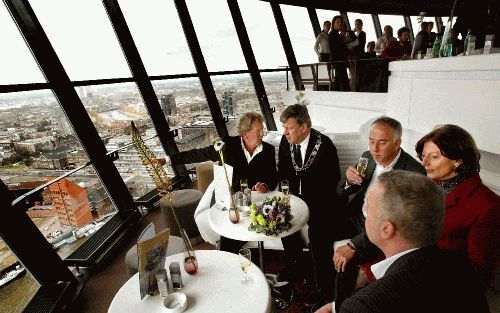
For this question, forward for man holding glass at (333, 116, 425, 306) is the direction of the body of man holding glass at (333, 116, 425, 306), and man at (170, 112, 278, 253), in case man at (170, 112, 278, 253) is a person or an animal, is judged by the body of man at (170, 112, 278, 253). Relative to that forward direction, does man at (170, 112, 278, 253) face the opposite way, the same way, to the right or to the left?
to the left

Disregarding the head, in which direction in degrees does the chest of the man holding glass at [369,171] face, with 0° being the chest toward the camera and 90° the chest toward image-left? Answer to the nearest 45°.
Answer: approximately 45°

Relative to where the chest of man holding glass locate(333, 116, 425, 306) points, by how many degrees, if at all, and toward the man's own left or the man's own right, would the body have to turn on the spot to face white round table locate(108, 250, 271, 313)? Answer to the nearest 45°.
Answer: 0° — they already face it

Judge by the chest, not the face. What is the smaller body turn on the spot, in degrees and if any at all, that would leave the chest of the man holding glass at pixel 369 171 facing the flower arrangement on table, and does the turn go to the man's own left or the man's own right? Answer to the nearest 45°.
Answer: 0° — they already face it

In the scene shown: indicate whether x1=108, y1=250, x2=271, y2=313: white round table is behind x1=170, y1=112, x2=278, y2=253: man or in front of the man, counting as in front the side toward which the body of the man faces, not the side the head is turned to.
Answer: in front

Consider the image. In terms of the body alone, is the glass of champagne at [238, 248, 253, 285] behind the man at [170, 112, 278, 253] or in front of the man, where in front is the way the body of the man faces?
in front

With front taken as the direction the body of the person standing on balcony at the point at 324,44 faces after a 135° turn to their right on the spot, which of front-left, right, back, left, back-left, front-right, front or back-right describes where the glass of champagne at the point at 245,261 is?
left

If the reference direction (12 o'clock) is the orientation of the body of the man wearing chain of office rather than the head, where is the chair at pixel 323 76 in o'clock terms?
The chair is roughly at 5 o'clock from the man wearing chain of office.

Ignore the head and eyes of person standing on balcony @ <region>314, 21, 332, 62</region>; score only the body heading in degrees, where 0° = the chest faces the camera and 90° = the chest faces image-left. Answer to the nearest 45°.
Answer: approximately 315°
